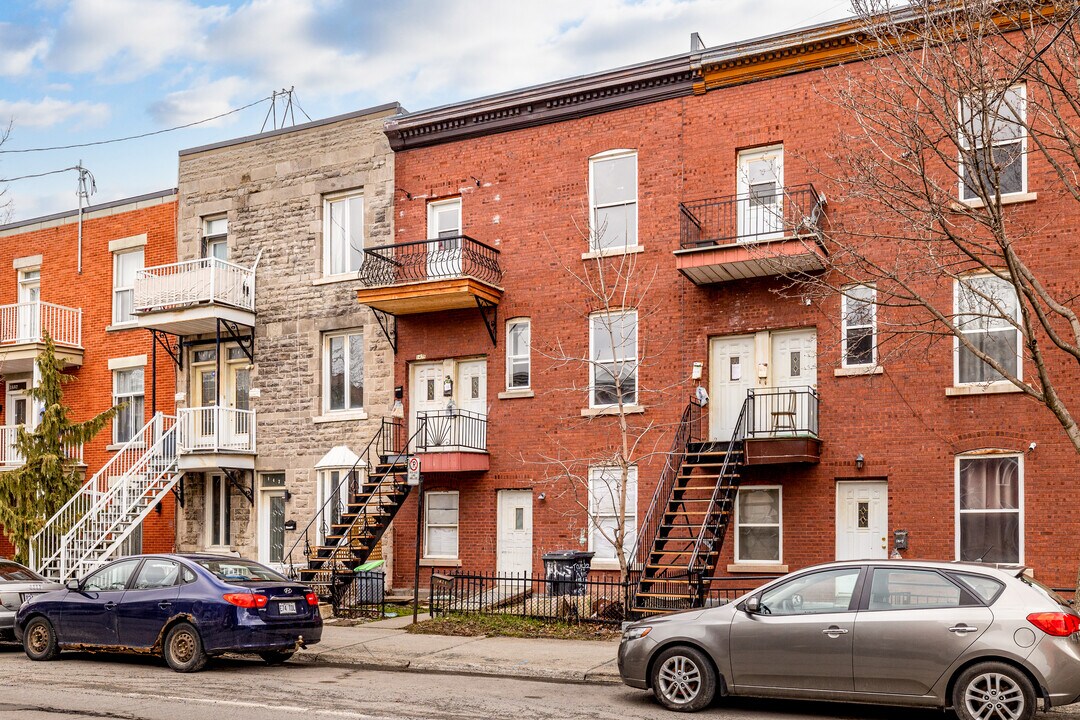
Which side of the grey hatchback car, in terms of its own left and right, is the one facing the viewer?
left

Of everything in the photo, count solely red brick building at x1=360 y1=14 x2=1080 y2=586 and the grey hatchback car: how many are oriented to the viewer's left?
1

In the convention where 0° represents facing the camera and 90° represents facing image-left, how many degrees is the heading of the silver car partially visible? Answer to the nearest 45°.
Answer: approximately 135°

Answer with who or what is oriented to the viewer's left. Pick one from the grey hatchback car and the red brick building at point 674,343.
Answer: the grey hatchback car

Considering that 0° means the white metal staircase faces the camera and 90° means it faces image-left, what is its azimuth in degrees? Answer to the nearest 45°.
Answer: approximately 45°

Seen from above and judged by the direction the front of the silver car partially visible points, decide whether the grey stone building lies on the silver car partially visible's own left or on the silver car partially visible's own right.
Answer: on the silver car partially visible's own right

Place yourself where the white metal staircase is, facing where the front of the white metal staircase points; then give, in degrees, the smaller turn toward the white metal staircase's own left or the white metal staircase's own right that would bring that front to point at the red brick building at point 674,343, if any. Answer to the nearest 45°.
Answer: approximately 90° to the white metal staircase's own left

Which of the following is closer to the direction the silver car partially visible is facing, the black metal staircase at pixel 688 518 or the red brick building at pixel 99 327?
the red brick building

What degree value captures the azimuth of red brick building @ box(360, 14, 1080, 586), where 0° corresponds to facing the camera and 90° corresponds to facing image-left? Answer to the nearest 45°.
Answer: approximately 0°

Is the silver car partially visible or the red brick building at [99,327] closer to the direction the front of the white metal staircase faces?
the silver car partially visible
